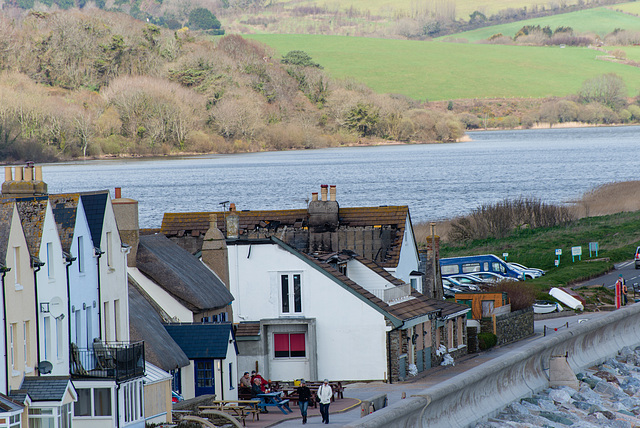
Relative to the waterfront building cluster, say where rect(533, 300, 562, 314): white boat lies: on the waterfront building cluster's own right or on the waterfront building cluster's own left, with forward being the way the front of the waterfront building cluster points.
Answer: on the waterfront building cluster's own left

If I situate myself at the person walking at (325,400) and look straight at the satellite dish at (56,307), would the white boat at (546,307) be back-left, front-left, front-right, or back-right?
back-right

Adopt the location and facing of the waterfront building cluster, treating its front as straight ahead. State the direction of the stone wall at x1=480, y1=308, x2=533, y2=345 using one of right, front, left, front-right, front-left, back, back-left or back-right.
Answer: left

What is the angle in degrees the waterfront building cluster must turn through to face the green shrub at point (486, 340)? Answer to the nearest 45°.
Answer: approximately 90° to its left

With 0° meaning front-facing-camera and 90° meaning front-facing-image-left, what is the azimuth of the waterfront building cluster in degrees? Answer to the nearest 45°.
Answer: approximately 315°

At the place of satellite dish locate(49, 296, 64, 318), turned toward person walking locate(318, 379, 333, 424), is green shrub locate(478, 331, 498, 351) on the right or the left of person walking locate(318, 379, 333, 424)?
left
